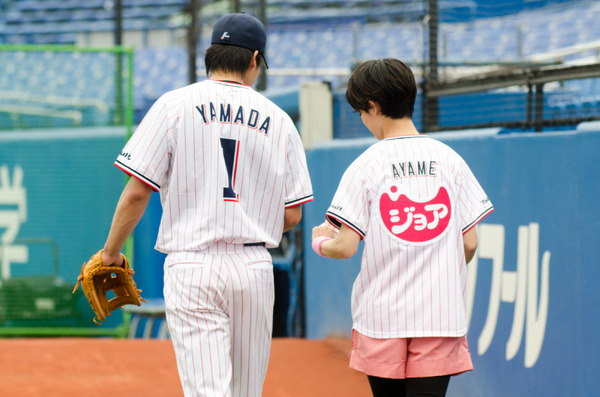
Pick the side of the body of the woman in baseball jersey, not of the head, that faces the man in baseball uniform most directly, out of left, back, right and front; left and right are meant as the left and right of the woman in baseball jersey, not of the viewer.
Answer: left

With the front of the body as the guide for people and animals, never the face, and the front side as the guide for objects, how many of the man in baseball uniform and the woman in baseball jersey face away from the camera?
2

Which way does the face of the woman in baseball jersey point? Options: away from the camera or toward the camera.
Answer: away from the camera

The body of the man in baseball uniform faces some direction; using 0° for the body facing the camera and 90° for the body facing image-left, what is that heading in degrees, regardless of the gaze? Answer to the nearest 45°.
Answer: approximately 180°

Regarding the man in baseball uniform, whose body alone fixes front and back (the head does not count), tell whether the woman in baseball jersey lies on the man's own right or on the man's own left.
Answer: on the man's own right

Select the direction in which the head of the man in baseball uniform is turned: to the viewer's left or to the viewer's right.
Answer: to the viewer's right

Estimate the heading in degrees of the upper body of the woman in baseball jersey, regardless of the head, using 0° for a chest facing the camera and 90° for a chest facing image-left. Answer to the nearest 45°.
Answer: approximately 180°

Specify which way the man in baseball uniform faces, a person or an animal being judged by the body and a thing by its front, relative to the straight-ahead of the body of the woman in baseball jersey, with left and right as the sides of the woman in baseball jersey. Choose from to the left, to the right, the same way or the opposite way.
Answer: the same way
